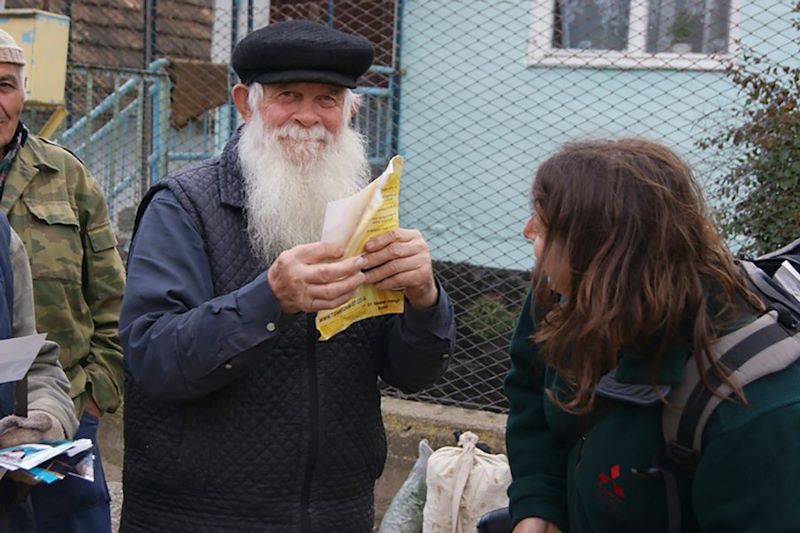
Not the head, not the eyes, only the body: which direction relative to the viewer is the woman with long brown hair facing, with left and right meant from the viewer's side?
facing the viewer and to the left of the viewer

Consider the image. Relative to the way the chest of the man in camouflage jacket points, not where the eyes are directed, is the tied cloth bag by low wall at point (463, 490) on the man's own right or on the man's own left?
on the man's own left

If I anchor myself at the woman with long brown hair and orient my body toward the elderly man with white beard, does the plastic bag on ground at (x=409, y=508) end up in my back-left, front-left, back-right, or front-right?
front-right

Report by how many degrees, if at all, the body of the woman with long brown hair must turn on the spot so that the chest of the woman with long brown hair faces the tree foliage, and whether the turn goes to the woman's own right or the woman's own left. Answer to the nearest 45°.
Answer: approximately 135° to the woman's own right

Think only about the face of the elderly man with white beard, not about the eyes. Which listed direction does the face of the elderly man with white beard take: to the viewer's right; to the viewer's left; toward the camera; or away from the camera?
toward the camera

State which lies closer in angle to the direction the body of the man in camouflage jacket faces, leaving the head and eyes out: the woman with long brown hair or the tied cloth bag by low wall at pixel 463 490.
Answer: the woman with long brown hair

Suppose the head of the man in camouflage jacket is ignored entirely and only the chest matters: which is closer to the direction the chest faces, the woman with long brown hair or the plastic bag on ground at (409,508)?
the woman with long brown hair

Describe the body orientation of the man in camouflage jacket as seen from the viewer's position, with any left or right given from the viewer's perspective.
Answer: facing the viewer

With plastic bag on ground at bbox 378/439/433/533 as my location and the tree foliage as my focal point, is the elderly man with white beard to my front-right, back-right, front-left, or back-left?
back-right

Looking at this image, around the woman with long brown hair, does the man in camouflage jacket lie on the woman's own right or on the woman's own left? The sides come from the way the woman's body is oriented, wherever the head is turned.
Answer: on the woman's own right

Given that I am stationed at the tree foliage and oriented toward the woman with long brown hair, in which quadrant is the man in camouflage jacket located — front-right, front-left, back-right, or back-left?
front-right
